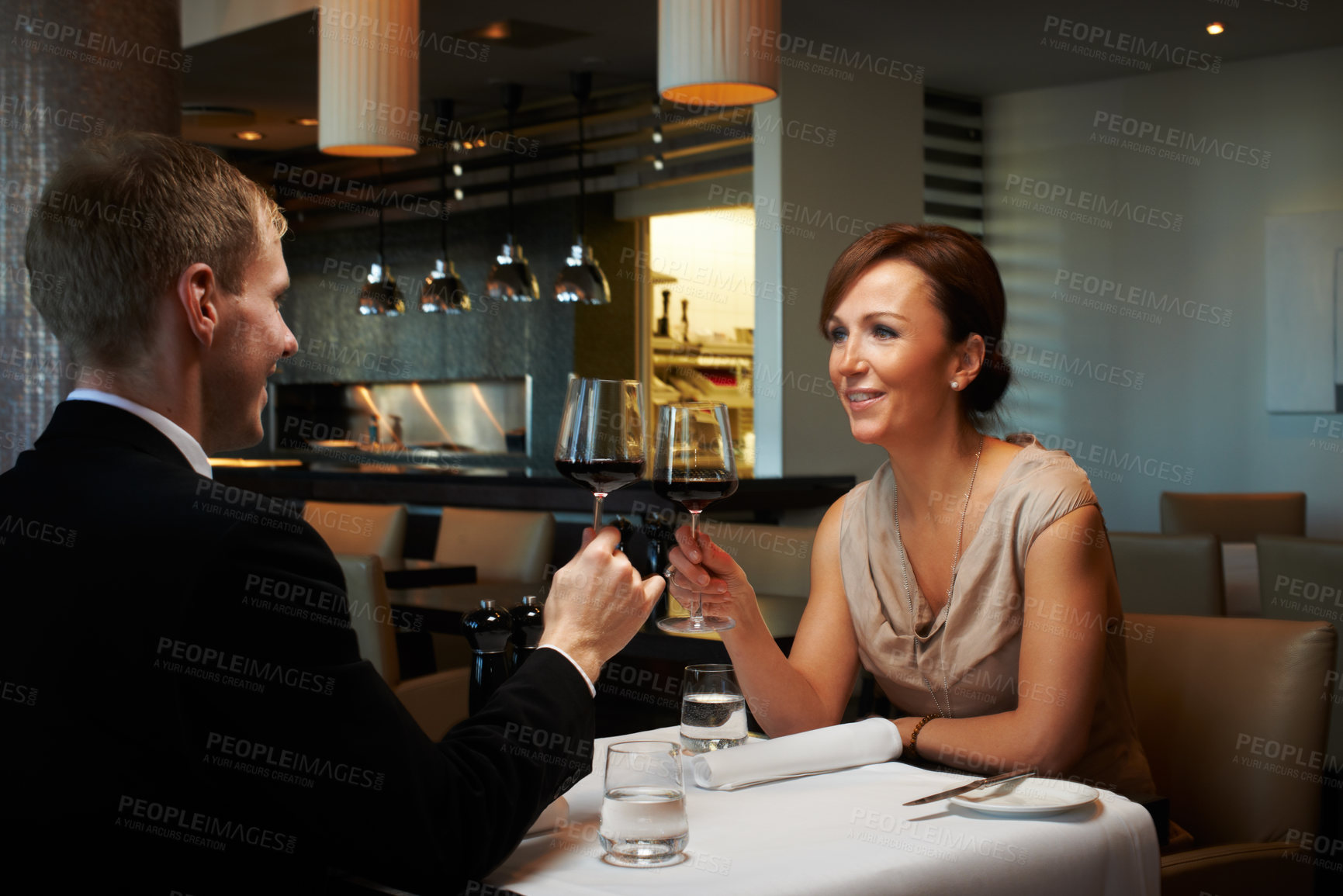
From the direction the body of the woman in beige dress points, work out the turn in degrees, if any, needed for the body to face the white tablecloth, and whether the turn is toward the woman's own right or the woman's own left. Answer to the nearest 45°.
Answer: approximately 45° to the woman's own left

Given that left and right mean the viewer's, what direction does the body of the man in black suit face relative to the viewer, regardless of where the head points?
facing away from the viewer and to the right of the viewer

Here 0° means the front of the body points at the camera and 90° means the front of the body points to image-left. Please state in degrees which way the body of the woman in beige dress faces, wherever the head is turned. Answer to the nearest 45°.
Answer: approximately 45°

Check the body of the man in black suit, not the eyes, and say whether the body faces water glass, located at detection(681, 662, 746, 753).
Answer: yes
